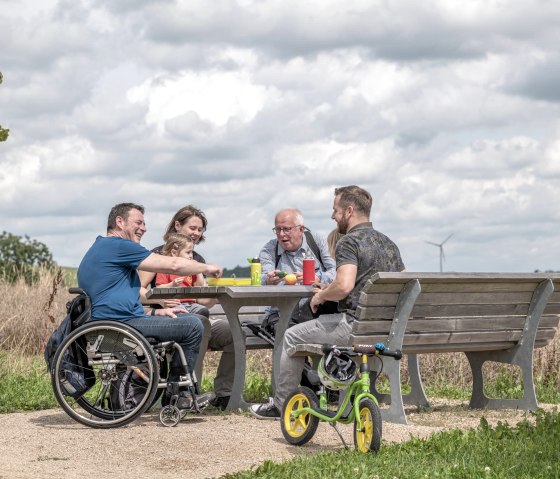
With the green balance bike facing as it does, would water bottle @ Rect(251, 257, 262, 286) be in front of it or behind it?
behind

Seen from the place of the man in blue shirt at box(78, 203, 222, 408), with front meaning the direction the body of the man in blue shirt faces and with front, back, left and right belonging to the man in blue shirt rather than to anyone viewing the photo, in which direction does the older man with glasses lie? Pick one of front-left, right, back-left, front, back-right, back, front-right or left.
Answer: front-left

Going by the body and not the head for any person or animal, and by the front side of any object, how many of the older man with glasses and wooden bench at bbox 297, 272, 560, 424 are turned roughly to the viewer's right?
0

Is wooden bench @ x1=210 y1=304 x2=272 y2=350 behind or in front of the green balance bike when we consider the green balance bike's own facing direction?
behind

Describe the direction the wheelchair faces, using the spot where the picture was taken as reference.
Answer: facing to the right of the viewer

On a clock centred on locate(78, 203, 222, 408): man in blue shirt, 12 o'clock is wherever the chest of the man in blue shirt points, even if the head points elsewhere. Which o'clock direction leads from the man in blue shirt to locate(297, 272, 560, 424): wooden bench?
The wooden bench is roughly at 12 o'clock from the man in blue shirt.

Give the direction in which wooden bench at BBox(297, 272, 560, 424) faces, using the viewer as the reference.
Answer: facing away from the viewer and to the left of the viewer

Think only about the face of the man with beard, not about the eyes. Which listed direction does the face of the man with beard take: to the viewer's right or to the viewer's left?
to the viewer's left

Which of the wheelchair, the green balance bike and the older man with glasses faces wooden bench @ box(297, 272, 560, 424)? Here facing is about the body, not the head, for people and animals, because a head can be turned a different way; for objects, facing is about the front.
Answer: the wheelchair

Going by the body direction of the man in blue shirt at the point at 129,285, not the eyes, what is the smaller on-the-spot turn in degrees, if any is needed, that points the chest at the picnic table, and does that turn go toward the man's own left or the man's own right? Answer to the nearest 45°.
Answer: approximately 45° to the man's own left

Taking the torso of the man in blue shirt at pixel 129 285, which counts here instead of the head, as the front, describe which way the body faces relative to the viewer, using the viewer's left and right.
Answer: facing to the right of the viewer

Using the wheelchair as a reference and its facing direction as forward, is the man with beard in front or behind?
in front

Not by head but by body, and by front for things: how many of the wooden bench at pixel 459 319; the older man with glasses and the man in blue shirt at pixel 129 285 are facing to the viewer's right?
1

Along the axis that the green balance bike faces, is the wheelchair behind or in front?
behind

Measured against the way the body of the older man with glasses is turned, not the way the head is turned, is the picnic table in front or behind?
in front

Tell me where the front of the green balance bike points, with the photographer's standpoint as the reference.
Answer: facing the viewer and to the right of the viewer

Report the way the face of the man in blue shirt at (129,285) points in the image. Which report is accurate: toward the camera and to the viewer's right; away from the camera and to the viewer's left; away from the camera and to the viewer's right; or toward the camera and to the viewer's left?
toward the camera and to the viewer's right
